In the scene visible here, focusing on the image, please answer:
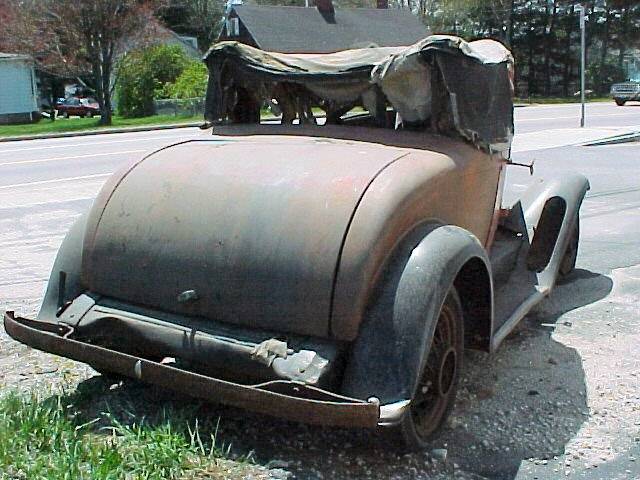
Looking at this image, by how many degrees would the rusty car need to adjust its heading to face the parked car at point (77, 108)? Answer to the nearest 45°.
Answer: approximately 45° to its left

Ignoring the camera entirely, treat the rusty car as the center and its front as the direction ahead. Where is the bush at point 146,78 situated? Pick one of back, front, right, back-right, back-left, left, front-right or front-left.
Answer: front-left

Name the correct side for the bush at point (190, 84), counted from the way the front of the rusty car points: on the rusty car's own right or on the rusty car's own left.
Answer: on the rusty car's own left

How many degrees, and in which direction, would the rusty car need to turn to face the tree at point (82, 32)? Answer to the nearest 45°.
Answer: approximately 45° to its left

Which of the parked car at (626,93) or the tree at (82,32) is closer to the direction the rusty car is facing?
the parked car

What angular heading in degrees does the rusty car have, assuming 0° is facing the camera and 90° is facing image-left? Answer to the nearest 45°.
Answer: approximately 225°

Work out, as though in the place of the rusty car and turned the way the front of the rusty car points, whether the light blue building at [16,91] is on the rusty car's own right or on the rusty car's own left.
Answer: on the rusty car's own left

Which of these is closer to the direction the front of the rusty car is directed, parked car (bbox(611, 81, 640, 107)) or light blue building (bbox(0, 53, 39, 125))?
the parked car
